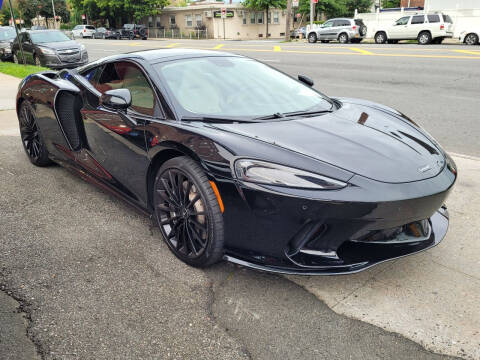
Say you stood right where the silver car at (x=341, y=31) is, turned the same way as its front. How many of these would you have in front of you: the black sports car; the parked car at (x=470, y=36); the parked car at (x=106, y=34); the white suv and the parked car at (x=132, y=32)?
2

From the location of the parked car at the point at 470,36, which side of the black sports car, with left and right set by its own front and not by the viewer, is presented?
left

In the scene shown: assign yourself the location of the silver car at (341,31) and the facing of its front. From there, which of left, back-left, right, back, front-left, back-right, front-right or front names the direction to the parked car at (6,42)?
left

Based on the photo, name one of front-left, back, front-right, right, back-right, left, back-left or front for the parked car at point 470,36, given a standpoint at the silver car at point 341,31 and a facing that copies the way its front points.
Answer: back

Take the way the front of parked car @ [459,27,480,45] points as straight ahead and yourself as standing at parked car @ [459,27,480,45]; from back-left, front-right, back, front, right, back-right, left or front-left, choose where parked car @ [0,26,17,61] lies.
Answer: front-left

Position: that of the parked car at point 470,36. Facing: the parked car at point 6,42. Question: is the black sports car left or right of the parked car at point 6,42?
left

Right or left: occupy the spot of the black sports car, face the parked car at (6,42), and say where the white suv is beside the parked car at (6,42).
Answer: right

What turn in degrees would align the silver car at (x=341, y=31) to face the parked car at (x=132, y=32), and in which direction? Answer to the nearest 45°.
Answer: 0° — it already faces it

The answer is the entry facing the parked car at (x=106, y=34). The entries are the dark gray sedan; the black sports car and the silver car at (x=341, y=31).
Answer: the silver car

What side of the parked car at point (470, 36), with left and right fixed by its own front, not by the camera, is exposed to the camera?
left

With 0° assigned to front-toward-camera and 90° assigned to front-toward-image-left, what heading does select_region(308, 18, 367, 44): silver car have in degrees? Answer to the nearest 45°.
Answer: approximately 135°

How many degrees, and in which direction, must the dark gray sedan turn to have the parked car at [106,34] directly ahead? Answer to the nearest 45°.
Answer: approximately 135° to its left

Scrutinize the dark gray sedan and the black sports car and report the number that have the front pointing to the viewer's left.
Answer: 0
